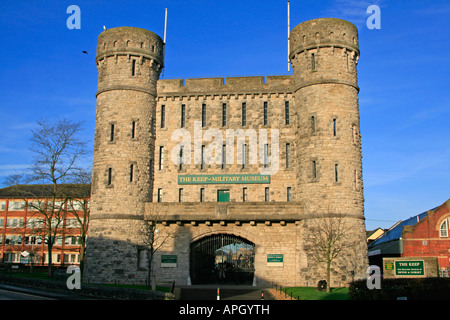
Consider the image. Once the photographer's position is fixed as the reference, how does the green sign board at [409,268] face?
facing the viewer

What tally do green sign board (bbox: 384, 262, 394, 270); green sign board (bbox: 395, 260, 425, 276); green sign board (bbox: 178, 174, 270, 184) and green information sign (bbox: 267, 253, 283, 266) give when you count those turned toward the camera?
4

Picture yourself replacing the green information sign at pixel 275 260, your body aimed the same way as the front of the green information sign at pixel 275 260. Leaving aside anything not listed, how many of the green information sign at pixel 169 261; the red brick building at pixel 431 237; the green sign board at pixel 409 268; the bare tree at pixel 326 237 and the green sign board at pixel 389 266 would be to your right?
1

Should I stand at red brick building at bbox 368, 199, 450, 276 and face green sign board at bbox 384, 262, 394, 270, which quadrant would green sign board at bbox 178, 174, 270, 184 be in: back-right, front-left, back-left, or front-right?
front-right

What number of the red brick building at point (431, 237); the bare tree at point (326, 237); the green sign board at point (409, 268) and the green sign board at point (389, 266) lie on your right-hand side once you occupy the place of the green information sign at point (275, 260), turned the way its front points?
0

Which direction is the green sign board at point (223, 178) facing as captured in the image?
toward the camera

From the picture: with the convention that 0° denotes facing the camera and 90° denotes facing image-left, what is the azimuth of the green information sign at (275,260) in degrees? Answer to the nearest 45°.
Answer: approximately 0°

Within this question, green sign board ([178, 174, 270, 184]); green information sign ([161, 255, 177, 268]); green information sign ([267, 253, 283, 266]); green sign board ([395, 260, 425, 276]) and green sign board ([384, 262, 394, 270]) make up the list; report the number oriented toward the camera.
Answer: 5

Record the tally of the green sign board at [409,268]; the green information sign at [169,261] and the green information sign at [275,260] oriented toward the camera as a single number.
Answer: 3

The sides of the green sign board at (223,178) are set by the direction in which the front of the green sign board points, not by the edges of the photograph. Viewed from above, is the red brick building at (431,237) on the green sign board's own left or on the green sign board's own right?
on the green sign board's own left

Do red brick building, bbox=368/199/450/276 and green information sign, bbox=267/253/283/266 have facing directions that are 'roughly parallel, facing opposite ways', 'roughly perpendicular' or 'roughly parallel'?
roughly parallel

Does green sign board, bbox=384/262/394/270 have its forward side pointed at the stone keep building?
no

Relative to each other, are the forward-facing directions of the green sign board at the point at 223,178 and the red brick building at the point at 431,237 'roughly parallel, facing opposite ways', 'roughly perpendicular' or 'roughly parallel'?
roughly parallel

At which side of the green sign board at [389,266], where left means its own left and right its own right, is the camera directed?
front

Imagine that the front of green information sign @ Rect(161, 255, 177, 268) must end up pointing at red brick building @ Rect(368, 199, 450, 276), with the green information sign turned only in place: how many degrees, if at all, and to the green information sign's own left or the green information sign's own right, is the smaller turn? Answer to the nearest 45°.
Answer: approximately 90° to the green information sign's own left

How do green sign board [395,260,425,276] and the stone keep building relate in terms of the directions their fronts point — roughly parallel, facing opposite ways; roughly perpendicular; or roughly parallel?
roughly parallel
